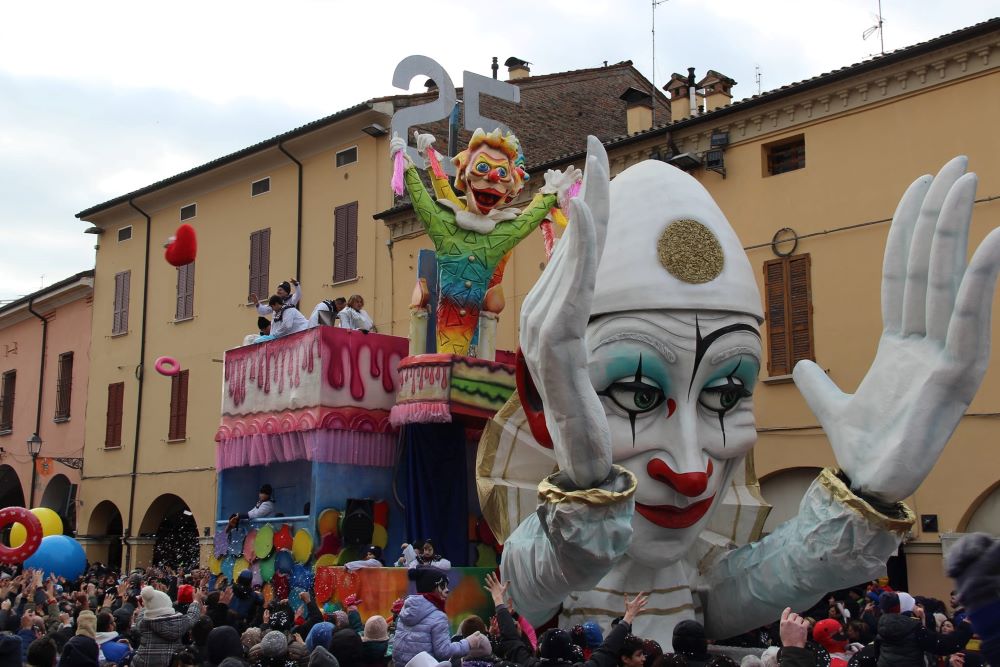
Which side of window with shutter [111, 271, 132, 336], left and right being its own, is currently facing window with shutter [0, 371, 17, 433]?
right

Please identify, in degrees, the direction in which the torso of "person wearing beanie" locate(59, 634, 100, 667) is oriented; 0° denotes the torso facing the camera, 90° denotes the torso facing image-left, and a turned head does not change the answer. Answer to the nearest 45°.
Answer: approximately 180°

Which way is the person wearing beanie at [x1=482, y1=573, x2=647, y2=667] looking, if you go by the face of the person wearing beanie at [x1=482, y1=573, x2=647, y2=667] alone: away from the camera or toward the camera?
away from the camera

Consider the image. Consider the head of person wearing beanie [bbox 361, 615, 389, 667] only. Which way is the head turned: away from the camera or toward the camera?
away from the camera

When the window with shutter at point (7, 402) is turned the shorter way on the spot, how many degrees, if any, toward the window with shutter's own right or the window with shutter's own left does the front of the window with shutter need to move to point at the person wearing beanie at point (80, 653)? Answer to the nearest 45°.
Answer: approximately 45° to the window with shutter's own left

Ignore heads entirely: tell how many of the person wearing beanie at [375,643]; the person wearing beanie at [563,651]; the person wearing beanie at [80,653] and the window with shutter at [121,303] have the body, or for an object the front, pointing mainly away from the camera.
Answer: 3

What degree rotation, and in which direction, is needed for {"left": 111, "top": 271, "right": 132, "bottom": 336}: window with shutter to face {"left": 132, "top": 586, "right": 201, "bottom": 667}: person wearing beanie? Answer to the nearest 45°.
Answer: approximately 45° to its left

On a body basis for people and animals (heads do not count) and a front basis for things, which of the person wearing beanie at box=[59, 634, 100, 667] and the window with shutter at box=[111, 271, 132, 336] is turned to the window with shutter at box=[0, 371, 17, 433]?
the person wearing beanie

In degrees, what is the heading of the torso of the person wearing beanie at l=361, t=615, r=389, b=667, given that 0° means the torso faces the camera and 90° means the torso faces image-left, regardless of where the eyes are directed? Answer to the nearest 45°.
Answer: approximately 180°

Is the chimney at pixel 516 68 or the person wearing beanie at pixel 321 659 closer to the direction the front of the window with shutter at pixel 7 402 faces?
the person wearing beanie

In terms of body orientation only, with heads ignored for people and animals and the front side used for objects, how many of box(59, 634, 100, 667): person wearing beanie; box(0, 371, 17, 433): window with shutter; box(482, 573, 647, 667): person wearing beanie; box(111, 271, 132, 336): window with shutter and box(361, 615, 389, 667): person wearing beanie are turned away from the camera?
3

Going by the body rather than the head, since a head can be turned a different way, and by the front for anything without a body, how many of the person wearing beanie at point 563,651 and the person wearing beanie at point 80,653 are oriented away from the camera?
2
